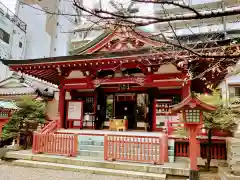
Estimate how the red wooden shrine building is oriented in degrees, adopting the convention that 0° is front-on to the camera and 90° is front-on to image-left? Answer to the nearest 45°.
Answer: approximately 0°

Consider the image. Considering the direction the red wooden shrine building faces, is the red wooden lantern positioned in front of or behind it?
in front

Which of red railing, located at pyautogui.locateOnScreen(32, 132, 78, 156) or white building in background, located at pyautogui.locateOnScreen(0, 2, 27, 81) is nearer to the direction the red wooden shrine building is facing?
the red railing

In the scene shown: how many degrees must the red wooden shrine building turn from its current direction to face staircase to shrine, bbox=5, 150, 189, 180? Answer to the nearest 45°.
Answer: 0° — it already faces it

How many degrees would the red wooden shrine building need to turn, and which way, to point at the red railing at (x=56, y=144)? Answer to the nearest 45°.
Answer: approximately 45° to its right

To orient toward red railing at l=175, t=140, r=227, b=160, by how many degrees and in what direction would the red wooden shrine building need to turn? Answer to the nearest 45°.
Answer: approximately 45° to its left

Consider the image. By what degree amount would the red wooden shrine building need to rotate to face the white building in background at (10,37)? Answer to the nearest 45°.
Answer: approximately 135° to its right

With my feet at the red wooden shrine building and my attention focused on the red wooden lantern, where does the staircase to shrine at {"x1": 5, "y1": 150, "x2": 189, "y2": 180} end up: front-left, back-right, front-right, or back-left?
front-right
